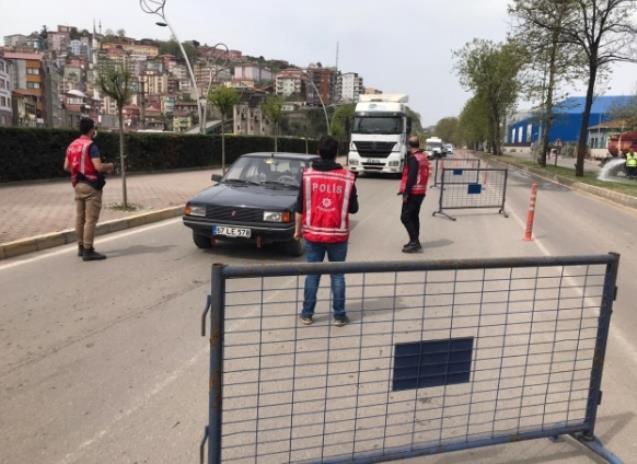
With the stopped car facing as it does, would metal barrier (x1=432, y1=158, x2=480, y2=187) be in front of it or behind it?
behind

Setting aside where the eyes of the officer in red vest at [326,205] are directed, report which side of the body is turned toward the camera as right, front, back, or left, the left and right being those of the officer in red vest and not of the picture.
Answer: back

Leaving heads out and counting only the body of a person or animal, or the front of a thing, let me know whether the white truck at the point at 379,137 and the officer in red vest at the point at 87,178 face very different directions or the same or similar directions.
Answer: very different directions

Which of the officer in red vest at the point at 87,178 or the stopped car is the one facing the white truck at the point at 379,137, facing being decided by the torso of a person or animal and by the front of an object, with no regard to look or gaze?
the officer in red vest

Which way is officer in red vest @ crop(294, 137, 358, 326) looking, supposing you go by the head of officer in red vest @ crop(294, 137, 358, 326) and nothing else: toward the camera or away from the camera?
away from the camera

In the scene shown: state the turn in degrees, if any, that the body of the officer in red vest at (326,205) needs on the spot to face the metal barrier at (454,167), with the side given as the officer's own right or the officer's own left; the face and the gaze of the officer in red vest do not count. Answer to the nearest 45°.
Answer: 0° — they already face it

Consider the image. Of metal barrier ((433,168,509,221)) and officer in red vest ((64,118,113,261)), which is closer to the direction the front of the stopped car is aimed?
the officer in red vest

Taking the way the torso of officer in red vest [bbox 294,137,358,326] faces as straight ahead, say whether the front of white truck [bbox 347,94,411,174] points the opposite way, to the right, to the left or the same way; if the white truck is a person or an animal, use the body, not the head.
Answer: the opposite way

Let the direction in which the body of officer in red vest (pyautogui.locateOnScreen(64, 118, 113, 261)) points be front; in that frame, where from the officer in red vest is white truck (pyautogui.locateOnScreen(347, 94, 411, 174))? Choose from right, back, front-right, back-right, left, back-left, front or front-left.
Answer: front

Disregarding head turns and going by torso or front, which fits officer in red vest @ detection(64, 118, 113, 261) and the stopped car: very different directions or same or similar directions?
very different directions

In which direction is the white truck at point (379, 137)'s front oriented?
toward the camera

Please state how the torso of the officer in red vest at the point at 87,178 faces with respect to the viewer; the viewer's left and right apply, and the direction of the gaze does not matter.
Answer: facing away from the viewer and to the right of the viewer

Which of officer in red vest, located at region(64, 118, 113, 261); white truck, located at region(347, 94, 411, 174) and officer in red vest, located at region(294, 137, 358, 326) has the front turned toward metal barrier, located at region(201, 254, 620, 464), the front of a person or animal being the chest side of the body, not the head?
the white truck

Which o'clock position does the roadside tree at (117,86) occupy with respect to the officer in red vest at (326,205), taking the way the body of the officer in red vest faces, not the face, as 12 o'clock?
The roadside tree is roughly at 11 o'clock from the officer in red vest.

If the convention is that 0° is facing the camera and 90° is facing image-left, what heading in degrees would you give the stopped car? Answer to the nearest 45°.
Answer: approximately 45°

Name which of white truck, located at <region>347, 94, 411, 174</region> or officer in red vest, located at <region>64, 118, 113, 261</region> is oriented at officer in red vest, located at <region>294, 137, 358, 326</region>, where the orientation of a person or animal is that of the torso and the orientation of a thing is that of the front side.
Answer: the white truck

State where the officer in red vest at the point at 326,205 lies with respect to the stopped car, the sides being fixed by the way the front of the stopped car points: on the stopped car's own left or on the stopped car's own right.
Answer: on the stopped car's own left
